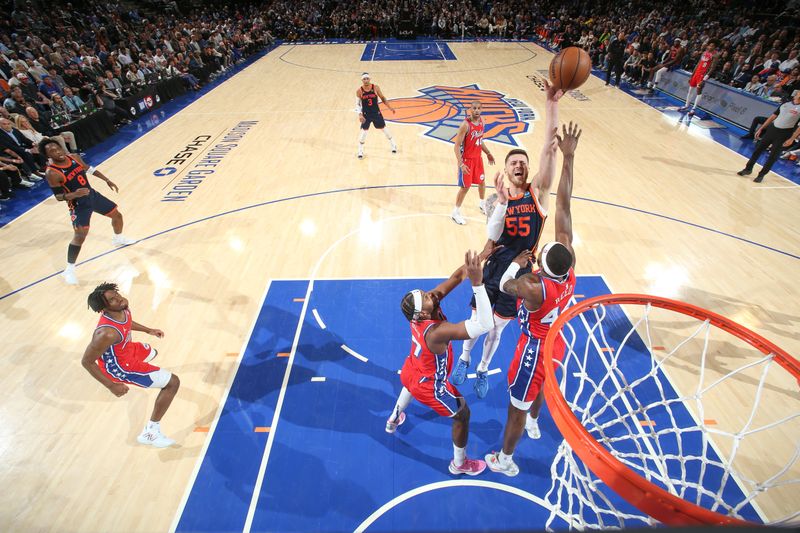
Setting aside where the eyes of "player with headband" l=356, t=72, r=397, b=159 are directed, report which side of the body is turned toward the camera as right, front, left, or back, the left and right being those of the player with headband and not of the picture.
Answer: front

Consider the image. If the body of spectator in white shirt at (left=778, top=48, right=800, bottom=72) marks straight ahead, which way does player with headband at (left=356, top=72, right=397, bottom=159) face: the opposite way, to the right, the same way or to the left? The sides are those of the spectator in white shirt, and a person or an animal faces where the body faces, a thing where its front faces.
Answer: to the left

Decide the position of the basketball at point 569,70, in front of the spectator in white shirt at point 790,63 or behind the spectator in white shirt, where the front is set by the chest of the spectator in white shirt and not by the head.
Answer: in front

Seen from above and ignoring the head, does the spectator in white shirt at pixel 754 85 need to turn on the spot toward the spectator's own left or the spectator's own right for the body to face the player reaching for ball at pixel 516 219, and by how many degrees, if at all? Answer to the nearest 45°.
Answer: approximately 45° to the spectator's own left

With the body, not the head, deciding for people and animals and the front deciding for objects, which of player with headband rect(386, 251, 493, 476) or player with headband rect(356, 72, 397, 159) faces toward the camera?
player with headband rect(356, 72, 397, 159)

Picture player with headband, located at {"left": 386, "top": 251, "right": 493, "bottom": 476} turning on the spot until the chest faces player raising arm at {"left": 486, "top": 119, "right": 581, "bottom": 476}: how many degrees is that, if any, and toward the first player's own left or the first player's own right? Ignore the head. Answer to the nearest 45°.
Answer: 0° — they already face them

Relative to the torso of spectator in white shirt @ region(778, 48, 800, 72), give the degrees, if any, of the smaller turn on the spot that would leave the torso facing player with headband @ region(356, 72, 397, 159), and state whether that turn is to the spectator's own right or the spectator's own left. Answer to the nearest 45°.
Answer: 0° — they already face them

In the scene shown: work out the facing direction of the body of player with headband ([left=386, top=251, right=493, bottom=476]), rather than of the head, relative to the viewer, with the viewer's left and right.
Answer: facing away from the viewer and to the right of the viewer

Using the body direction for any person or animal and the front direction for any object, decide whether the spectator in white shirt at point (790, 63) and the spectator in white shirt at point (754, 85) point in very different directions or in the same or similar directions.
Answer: same or similar directions
